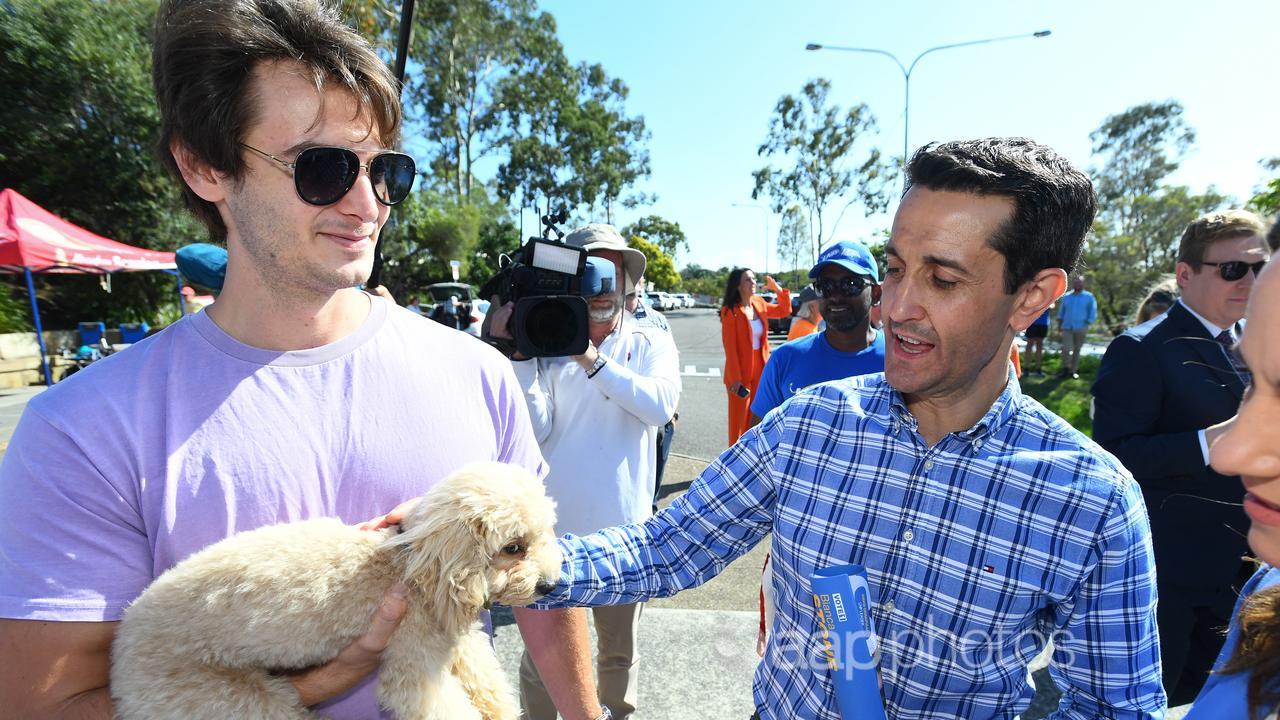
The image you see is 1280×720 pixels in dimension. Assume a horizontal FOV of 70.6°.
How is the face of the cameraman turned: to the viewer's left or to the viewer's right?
to the viewer's left

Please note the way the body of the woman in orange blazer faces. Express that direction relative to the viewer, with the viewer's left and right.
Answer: facing the viewer and to the right of the viewer

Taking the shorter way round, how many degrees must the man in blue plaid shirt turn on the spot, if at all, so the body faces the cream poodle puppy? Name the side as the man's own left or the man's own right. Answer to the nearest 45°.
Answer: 0° — they already face it

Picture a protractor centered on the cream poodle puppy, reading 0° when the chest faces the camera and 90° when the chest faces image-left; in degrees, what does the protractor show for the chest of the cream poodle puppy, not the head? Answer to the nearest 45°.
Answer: approximately 270°

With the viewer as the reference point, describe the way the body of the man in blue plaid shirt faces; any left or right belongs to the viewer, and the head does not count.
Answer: facing the viewer and to the left of the viewer

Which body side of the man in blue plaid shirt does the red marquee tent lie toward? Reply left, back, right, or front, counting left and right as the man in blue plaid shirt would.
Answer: right

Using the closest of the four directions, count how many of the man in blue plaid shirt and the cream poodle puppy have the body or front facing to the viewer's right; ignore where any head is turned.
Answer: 1

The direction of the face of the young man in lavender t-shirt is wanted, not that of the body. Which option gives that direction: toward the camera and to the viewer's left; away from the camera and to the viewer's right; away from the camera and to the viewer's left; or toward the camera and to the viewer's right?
toward the camera and to the viewer's right
